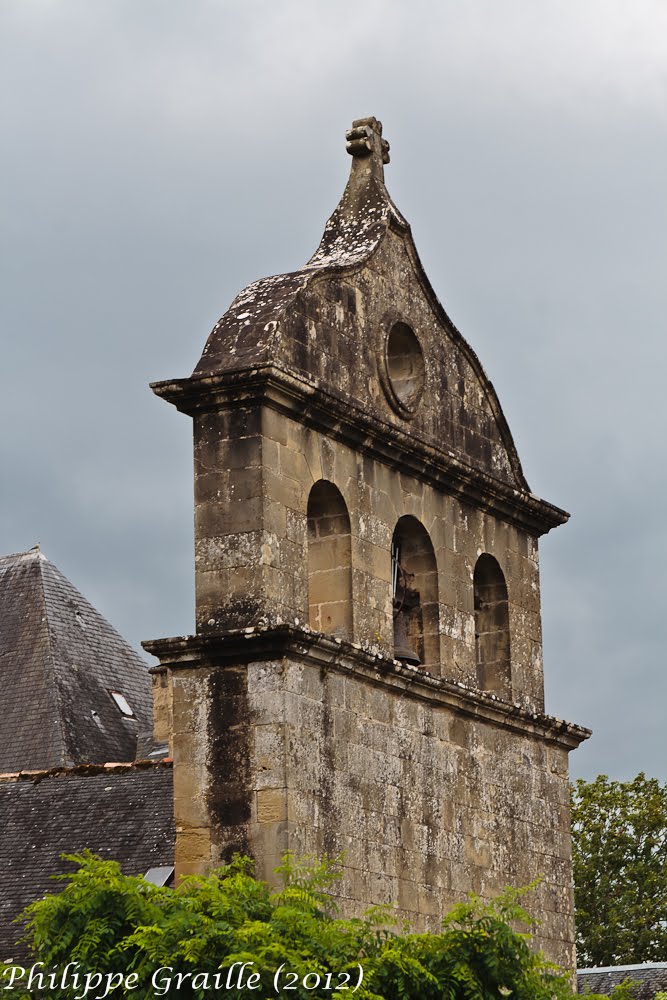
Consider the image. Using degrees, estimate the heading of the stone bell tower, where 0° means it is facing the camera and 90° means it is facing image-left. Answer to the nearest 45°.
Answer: approximately 315°

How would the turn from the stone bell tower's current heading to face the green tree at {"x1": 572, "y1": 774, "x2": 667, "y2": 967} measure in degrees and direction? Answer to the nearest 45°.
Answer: approximately 135° to its left
